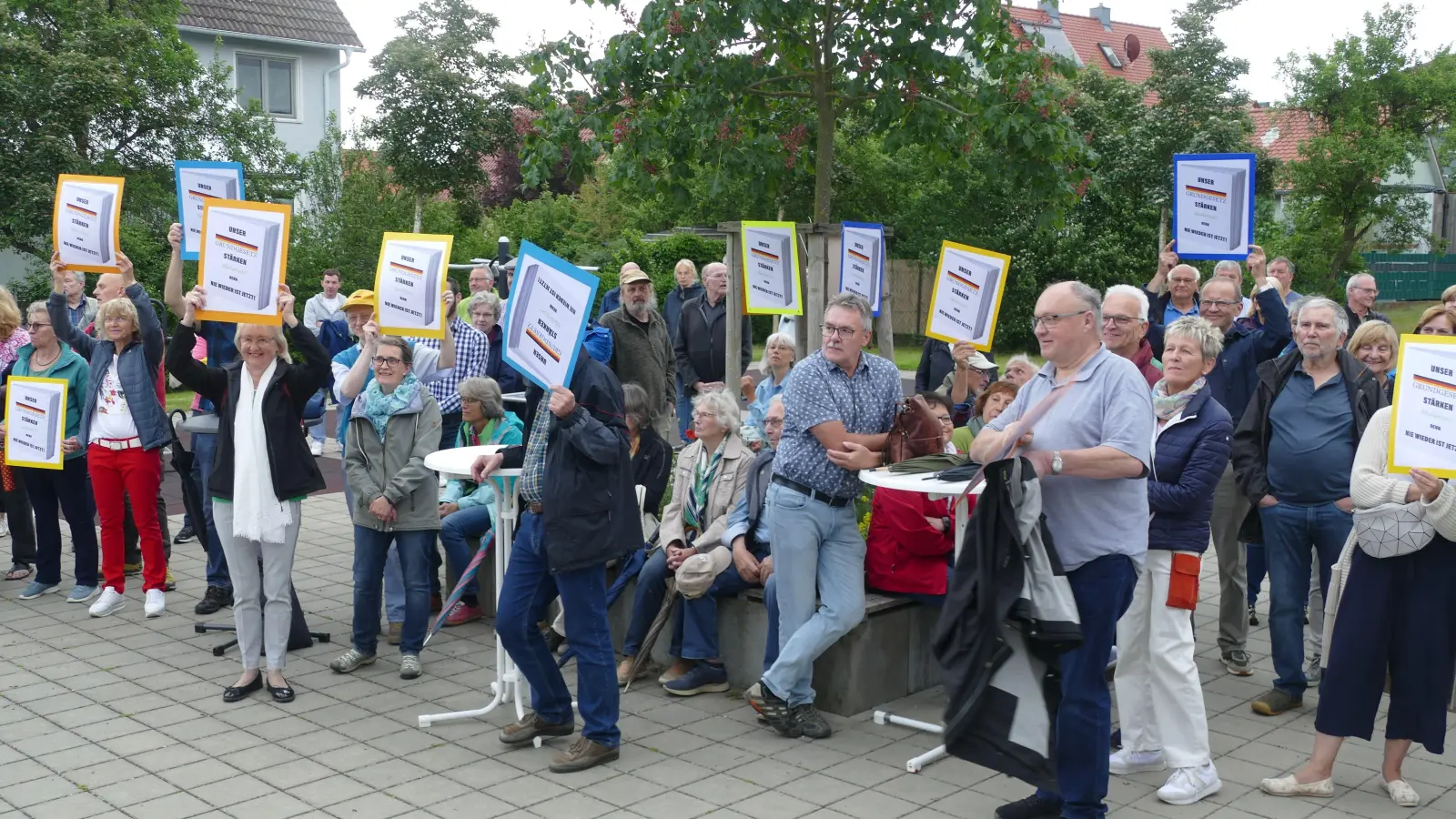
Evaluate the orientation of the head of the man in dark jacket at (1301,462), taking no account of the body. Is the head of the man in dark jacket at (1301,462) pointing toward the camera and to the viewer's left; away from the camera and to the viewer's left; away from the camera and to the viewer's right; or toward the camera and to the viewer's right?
toward the camera and to the viewer's left

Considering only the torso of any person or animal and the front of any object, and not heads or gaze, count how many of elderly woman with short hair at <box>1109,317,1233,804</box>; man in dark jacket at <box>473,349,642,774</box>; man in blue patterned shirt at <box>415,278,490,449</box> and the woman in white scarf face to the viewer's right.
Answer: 0

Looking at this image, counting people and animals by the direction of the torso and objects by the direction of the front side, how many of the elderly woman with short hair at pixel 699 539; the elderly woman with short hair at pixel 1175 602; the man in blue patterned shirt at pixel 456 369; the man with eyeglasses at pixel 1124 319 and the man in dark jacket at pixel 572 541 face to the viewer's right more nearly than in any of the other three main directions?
0

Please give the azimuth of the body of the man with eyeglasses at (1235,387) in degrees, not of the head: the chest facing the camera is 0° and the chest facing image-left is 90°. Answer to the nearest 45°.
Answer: approximately 45°

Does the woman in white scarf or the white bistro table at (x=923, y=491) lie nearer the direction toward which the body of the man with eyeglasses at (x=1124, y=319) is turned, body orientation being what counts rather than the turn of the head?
the white bistro table

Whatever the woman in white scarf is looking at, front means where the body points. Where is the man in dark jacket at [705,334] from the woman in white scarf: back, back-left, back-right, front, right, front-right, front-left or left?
back-left

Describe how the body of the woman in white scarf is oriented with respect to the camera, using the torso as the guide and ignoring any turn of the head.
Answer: toward the camera

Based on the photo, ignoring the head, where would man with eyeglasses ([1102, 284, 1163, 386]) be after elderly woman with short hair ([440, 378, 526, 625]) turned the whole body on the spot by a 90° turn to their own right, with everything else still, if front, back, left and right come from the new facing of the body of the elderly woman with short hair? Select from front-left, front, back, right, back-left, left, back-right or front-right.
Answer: back

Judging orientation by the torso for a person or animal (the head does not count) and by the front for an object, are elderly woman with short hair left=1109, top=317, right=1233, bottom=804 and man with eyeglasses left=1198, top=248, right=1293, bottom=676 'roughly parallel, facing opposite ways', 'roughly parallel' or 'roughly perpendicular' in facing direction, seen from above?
roughly parallel

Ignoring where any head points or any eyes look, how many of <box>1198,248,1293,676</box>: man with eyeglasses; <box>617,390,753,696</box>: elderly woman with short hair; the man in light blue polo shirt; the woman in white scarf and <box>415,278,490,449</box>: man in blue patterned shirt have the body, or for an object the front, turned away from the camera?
0

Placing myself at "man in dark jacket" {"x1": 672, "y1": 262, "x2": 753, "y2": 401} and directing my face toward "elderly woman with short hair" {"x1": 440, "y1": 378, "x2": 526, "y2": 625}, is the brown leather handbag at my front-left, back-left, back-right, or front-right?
front-left

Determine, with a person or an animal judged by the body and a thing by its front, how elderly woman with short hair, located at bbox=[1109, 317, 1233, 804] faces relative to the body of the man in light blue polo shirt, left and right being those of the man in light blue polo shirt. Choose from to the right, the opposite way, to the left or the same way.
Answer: the same way

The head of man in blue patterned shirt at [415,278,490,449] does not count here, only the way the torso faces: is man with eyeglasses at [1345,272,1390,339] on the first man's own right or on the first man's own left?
on the first man's own left

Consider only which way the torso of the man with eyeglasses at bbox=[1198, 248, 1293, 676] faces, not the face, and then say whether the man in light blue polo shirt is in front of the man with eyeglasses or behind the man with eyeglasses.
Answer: in front
